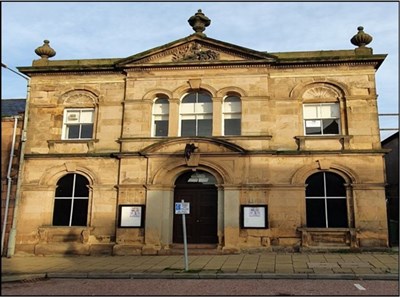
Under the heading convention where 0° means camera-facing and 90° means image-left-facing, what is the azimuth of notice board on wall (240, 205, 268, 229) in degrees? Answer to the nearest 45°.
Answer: approximately 0°

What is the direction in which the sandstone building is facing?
toward the camera

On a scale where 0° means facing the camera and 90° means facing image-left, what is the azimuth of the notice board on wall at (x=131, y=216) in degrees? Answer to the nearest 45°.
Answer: approximately 0°

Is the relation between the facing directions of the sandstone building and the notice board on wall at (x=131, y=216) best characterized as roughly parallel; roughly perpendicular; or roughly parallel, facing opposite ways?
roughly parallel

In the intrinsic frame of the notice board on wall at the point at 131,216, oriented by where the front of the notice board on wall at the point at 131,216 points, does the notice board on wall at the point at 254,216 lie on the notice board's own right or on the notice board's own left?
on the notice board's own left

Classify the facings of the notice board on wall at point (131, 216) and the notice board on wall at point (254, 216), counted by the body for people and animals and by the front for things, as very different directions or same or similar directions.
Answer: same or similar directions

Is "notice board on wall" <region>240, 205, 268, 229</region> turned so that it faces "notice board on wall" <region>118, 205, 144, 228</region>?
no

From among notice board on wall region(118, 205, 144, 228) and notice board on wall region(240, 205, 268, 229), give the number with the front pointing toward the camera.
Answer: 2
